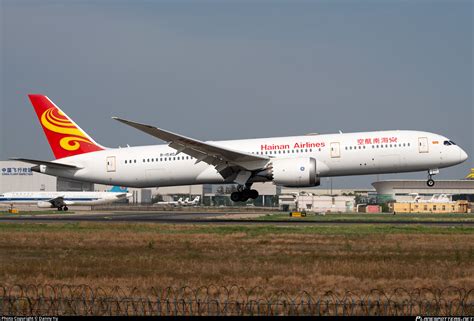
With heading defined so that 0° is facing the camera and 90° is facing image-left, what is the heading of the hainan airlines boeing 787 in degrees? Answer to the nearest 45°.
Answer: approximately 270°

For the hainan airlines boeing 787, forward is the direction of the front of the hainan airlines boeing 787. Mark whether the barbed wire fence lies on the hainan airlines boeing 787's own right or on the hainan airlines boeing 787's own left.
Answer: on the hainan airlines boeing 787's own right
